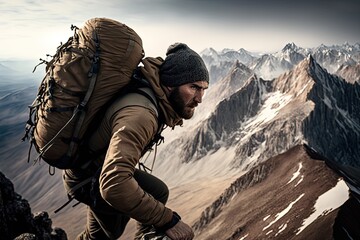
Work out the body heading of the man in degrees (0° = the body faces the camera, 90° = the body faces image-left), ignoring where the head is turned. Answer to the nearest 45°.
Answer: approximately 270°

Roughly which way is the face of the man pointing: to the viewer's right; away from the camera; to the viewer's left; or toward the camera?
to the viewer's right
